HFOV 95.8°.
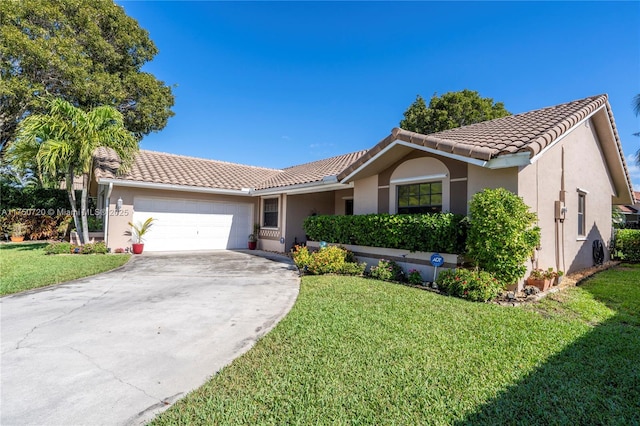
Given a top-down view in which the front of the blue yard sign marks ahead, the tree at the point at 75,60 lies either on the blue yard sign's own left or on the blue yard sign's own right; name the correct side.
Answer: on the blue yard sign's own right

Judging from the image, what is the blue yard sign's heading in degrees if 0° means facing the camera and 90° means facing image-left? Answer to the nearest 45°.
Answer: approximately 0°

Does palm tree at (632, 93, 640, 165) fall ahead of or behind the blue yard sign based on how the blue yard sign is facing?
behind

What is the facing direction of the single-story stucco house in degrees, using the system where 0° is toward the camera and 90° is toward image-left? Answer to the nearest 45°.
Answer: approximately 45°

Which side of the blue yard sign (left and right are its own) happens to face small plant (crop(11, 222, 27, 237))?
right

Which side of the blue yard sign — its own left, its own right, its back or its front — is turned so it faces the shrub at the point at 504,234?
left

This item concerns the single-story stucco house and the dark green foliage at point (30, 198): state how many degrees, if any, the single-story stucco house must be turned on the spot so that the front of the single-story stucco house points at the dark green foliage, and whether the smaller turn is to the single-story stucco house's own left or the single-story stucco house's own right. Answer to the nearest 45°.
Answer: approximately 45° to the single-story stucco house's own right

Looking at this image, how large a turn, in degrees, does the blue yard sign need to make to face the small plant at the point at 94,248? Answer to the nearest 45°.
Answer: approximately 90° to its right

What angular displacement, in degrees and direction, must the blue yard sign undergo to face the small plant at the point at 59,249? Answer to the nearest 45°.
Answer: approximately 90° to its right

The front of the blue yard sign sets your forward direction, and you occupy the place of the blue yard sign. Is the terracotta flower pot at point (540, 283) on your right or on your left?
on your left
